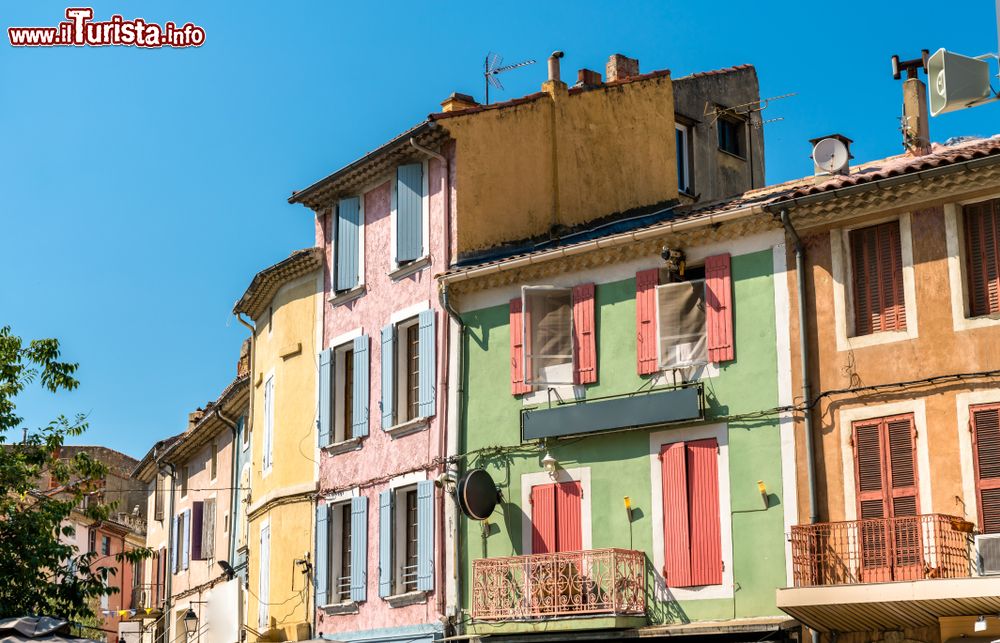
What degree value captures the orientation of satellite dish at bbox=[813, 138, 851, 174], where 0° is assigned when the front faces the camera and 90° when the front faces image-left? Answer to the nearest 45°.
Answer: approximately 0°

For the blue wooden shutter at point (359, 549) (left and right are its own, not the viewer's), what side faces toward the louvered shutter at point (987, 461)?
left

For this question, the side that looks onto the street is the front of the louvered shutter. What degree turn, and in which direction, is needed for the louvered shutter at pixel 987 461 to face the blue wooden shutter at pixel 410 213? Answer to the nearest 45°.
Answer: approximately 90° to its right

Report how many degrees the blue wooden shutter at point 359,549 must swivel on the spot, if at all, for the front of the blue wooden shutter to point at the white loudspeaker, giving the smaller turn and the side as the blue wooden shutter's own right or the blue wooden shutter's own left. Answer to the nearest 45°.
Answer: approximately 45° to the blue wooden shutter's own left

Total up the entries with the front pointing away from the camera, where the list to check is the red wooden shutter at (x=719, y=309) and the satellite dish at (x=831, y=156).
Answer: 0

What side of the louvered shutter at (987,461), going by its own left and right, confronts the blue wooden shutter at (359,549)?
right

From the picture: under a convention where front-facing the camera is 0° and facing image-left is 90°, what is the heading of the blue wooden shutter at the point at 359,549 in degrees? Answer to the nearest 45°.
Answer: approximately 45°

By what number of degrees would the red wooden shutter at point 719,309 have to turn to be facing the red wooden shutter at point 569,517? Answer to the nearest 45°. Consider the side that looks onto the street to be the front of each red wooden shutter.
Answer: approximately 90° to its right
